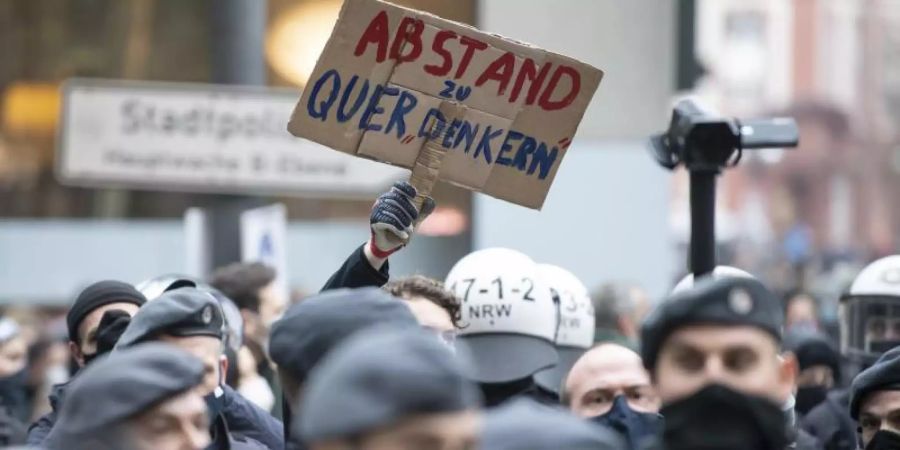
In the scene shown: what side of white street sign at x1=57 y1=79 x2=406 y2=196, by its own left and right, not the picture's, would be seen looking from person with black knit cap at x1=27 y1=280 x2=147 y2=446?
front

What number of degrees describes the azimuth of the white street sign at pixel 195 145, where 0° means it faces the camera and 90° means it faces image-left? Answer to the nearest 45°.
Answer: approximately 0°

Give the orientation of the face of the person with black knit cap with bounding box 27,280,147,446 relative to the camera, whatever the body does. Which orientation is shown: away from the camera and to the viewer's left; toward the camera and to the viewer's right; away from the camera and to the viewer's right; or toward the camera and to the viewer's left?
toward the camera and to the viewer's right

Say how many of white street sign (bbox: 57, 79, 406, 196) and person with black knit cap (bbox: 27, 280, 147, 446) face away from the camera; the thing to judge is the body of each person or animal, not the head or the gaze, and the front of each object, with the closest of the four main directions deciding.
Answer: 0

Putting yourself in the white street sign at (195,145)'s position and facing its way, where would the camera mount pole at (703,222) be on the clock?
The camera mount pole is roughly at 11 o'clock from the white street sign.

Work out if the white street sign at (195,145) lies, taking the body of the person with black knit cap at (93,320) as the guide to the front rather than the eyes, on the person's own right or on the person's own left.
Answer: on the person's own left

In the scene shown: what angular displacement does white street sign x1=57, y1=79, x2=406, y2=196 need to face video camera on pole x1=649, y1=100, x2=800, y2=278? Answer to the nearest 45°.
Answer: approximately 45° to its left

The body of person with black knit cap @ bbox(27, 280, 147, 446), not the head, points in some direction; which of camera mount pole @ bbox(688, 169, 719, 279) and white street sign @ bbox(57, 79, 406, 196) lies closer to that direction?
the camera mount pole

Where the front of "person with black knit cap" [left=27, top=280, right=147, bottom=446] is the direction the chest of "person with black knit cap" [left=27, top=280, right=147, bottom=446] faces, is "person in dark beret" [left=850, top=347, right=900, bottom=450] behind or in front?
in front

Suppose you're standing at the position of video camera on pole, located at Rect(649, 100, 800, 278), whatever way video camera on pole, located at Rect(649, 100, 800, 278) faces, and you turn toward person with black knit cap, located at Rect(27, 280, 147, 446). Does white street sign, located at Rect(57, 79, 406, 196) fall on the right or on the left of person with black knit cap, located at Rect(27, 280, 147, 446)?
right

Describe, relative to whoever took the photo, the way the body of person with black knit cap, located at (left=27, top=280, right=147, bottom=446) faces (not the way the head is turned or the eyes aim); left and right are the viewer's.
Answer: facing the viewer and to the right of the viewer
